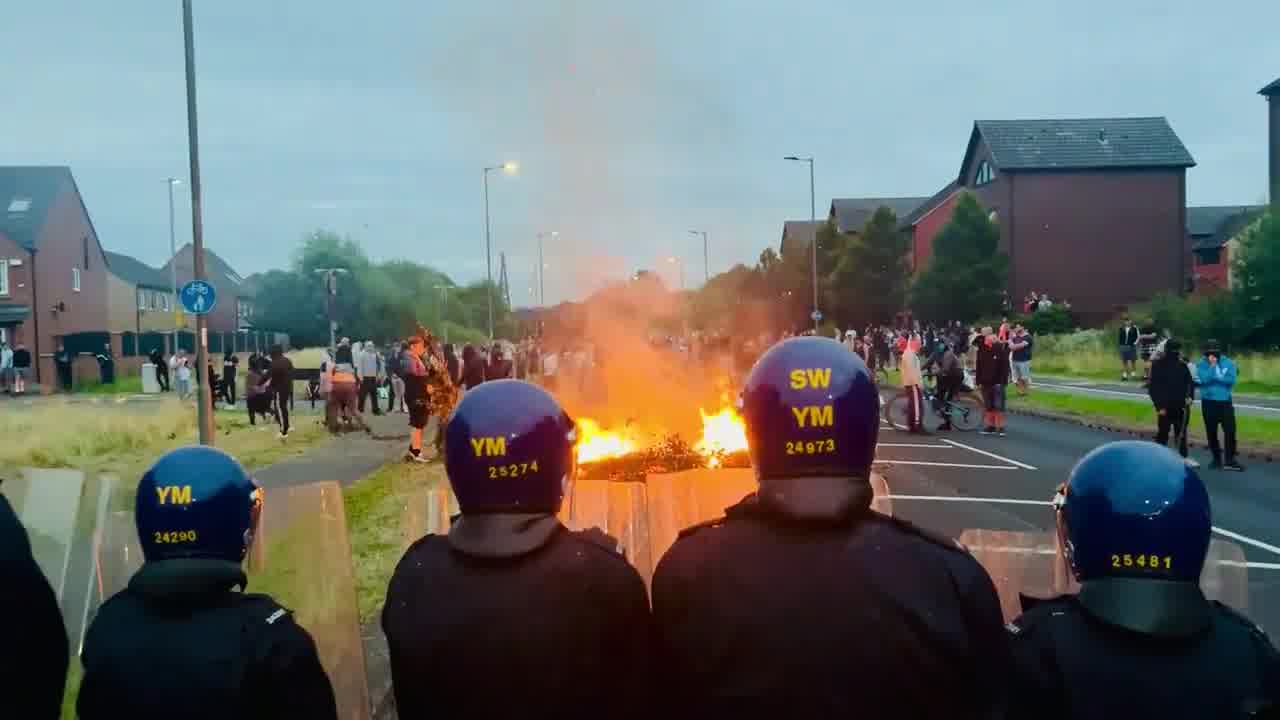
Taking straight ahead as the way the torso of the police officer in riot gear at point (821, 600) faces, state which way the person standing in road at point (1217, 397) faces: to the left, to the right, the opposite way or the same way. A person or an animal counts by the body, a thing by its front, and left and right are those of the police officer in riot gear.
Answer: the opposite way

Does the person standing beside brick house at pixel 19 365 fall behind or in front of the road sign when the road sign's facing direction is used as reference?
behind

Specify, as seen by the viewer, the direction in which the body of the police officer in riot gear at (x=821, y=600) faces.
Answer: away from the camera

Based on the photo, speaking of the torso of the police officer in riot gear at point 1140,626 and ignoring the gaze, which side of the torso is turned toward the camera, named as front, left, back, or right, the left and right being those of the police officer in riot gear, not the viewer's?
back

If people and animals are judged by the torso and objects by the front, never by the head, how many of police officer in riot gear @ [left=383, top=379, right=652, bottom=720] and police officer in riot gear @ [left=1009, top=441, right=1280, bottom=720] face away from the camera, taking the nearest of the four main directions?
2

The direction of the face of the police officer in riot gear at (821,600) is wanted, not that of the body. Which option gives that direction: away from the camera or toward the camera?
away from the camera

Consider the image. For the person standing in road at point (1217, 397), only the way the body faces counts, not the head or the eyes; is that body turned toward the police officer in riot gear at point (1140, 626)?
yes

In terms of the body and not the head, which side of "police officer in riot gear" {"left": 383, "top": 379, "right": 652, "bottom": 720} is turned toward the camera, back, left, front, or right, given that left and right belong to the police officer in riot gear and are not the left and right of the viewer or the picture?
back

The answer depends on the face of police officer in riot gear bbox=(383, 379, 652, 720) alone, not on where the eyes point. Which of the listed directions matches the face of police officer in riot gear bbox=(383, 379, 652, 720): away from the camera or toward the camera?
away from the camera

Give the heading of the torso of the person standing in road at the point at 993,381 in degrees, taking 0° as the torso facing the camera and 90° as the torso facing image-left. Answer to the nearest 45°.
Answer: approximately 45°
